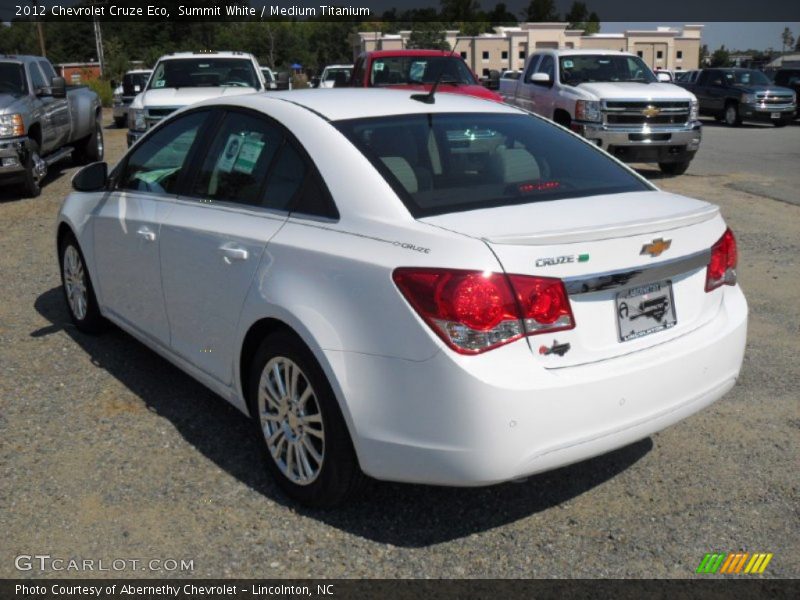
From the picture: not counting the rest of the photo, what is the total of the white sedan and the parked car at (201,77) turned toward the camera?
1

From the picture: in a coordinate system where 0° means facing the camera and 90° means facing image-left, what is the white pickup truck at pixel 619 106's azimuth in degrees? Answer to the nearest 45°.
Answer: approximately 315°

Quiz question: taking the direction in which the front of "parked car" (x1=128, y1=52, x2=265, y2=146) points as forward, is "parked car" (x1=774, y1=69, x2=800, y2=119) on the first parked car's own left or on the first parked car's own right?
on the first parked car's own left

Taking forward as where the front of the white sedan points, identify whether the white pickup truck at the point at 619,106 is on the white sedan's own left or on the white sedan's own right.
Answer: on the white sedan's own right

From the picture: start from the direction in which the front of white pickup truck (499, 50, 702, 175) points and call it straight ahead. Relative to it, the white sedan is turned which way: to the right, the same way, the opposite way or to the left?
the opposite way

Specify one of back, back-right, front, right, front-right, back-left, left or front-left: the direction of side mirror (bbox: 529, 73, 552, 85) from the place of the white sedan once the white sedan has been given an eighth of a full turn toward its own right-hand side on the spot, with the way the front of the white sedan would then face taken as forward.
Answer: front

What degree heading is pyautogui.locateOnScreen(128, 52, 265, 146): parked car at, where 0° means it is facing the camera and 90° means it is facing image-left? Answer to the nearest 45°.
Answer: approximately 0°

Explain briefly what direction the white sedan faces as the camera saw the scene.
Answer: facing away from the viewer and to the left of the viewer

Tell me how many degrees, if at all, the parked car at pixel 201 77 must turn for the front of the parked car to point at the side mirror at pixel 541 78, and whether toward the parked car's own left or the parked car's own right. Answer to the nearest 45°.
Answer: approximately 90° to the parked car's own left
